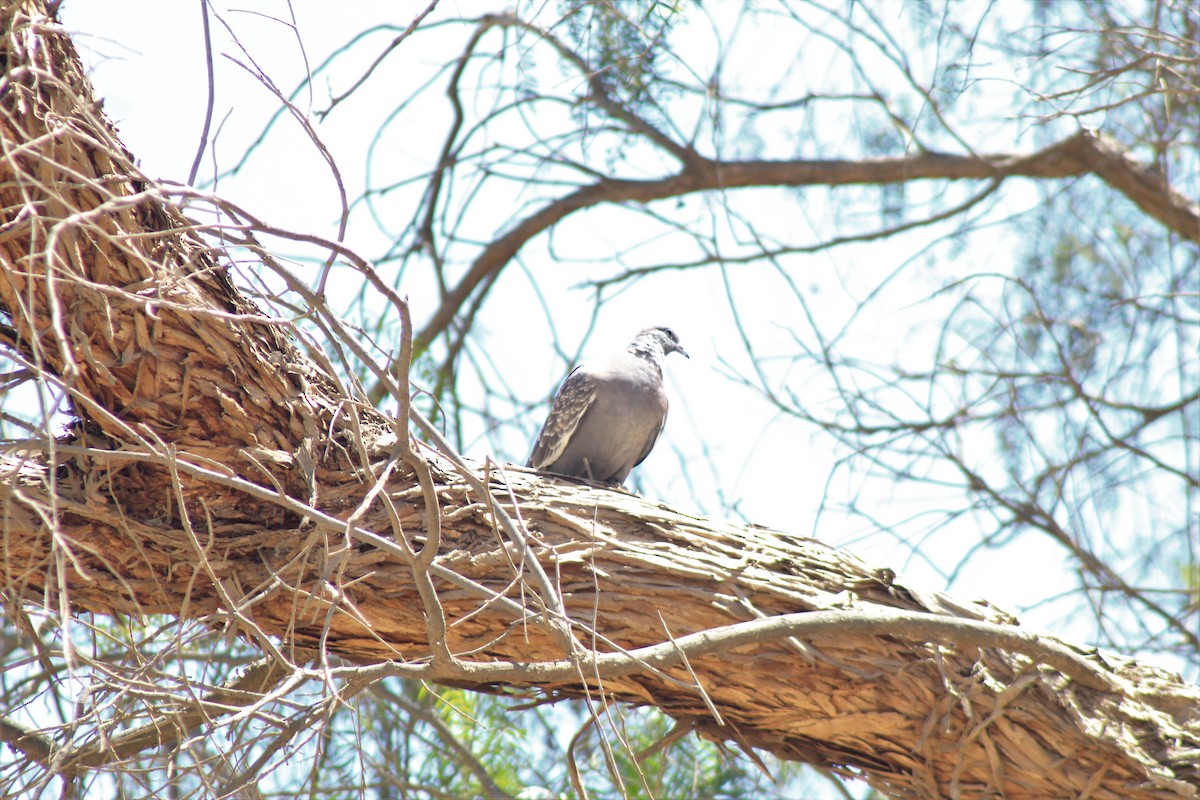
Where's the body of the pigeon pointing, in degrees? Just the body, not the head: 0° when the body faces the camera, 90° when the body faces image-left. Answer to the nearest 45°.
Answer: approximately 315°
